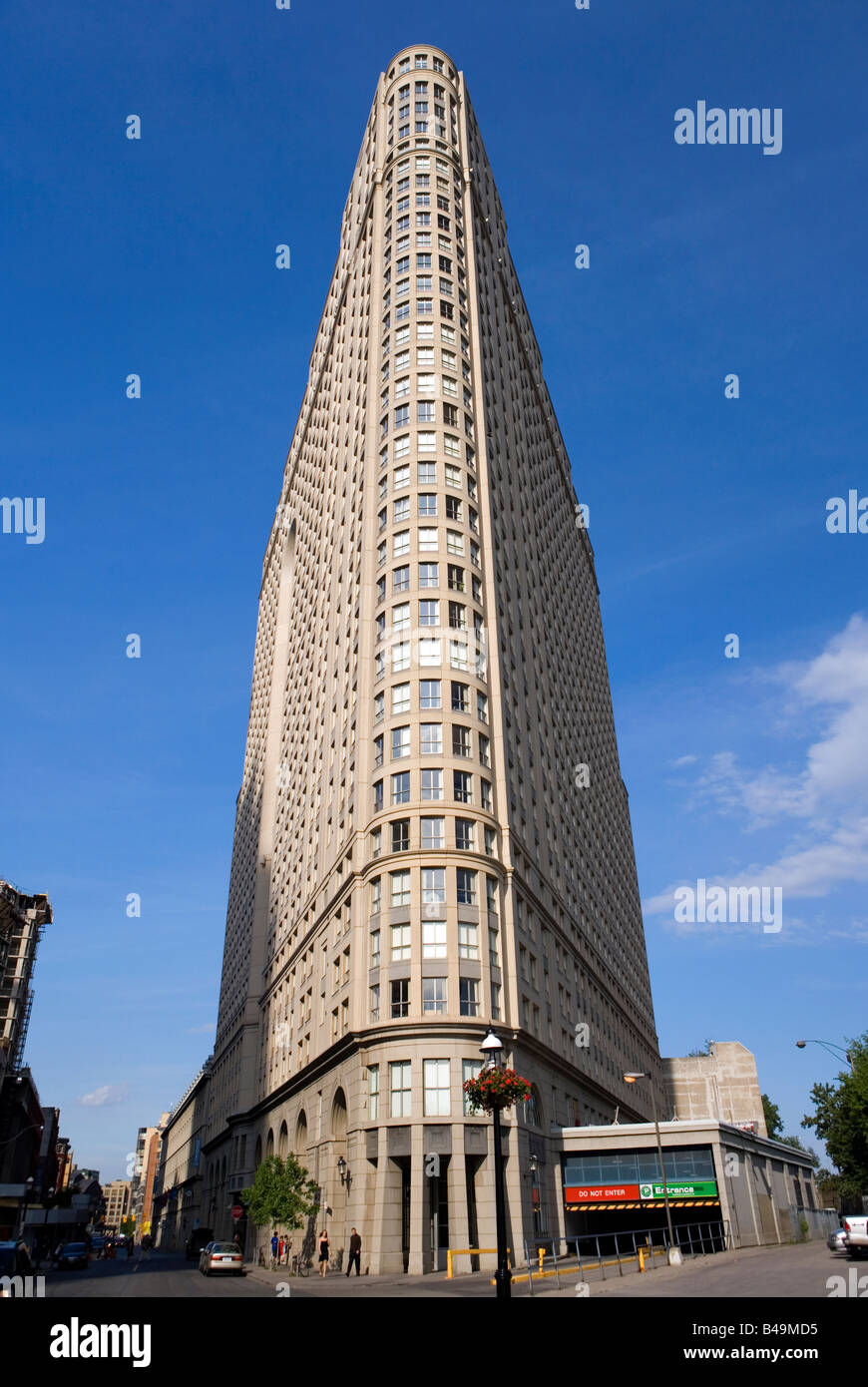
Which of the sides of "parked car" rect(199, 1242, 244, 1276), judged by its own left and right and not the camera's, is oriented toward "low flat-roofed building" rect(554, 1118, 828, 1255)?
right

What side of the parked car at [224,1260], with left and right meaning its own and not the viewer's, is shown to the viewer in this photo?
back

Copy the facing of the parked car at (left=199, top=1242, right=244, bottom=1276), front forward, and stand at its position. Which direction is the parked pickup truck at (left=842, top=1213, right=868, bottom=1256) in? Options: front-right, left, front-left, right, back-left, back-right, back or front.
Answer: back-right

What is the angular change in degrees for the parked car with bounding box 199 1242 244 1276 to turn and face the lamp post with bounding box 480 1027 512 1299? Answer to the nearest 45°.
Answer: approximately 180°
